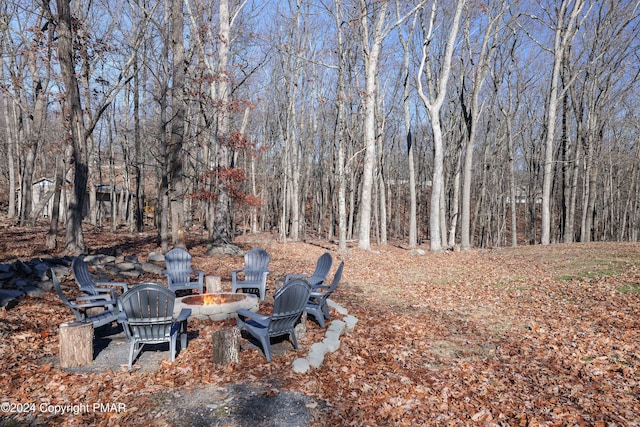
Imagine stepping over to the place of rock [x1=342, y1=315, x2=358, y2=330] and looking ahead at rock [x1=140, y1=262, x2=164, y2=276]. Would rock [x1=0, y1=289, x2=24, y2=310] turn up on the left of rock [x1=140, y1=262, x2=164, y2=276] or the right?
left

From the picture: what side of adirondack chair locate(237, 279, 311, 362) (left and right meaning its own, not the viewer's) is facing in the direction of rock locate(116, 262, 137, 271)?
front

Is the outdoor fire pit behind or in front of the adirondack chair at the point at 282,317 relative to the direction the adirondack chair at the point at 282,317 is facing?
in front

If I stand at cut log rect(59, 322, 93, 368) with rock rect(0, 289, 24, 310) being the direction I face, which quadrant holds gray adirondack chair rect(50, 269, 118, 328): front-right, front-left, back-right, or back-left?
front-right

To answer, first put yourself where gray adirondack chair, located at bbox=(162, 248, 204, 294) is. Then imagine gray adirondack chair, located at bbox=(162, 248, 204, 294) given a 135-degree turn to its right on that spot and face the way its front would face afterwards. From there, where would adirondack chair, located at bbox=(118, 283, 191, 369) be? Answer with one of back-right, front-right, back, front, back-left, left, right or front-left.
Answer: left

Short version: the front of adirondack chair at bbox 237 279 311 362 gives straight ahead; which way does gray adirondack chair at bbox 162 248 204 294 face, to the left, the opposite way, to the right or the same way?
the opposite way

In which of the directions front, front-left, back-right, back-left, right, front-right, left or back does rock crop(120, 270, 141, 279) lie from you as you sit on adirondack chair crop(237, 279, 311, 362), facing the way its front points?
front

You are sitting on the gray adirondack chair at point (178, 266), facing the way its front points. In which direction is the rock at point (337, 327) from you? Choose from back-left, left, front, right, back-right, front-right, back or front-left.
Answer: front

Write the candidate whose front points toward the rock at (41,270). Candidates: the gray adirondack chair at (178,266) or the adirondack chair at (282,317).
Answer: the adirondack chair

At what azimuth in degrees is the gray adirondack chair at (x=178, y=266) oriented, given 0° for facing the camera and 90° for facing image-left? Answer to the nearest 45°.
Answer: approximately 315°

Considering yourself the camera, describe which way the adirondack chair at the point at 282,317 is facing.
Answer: facing away from the viewer and to the left of the viewer

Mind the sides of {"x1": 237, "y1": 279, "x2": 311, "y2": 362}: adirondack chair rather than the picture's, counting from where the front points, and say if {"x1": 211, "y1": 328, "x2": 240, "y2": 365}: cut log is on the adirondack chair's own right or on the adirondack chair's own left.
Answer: on the adirondack chair's own left

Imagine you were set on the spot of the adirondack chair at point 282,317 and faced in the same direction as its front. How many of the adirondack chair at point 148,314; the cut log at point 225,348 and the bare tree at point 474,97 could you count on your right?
1

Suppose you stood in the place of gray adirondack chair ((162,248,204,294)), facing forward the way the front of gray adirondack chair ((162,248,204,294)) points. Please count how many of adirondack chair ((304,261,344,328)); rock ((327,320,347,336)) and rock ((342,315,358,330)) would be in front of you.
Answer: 3

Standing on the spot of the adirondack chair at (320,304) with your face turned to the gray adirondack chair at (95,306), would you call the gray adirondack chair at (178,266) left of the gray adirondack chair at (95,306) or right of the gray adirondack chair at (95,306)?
right
